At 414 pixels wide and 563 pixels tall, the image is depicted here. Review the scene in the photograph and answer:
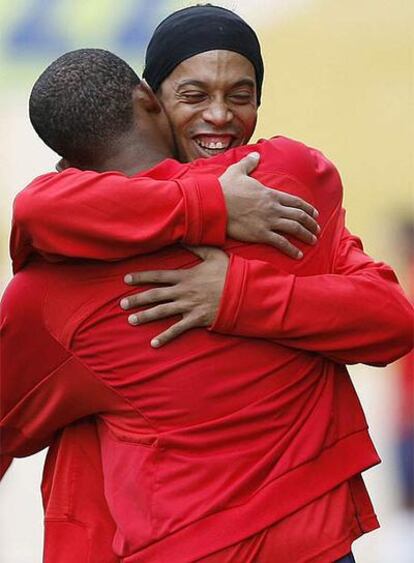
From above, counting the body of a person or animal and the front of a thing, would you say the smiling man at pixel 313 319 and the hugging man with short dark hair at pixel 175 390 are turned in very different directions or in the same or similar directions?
very different directions

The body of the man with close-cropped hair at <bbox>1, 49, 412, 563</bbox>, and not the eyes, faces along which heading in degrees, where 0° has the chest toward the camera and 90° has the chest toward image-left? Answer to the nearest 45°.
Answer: approximately 180°
